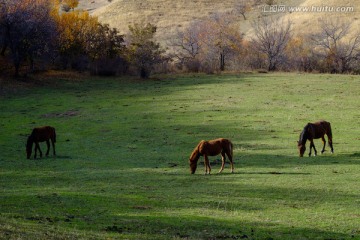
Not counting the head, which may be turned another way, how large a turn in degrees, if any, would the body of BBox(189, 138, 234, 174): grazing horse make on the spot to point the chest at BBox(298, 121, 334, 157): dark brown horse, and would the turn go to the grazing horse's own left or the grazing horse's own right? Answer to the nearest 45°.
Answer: approximately 135° to the grazing horse's own right

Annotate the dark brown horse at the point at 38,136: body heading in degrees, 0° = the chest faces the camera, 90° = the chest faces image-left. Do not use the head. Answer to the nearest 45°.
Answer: approximately 90°

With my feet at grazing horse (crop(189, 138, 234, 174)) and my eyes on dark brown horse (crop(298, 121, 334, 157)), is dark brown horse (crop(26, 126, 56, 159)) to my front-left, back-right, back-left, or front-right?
back-left

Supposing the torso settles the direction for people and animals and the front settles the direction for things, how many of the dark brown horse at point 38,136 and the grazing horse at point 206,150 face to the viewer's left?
2

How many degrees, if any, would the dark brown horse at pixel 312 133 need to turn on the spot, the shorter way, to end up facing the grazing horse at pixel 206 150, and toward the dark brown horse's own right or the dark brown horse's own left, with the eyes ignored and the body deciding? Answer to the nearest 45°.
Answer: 0° — it already faces it

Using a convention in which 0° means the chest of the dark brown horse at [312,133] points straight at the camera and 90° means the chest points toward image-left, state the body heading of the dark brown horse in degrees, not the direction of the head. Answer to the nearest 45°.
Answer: approximately 45°

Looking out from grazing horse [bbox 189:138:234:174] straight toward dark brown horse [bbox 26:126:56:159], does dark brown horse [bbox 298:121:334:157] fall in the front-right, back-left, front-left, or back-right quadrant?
back-right

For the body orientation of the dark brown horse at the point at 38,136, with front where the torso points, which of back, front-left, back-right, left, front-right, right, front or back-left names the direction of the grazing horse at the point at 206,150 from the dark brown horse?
back-left

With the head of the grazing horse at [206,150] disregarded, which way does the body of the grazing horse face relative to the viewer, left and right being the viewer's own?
facing to the left of the viewer

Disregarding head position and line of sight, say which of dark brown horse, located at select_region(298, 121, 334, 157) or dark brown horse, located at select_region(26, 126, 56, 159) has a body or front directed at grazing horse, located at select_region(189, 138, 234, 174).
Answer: dark brown horse, located at select_region(298, 121, 334, 157)
